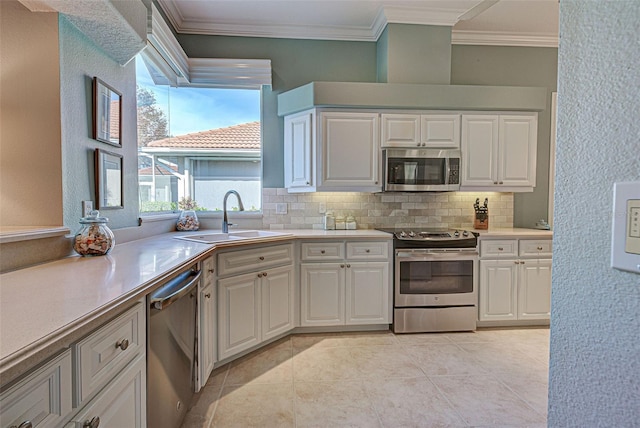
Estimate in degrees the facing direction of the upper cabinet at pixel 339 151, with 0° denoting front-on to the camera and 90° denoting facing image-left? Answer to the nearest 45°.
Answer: approximately 0°

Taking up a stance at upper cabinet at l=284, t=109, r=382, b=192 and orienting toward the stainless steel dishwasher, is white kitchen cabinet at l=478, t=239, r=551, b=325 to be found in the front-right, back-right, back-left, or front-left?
back-left

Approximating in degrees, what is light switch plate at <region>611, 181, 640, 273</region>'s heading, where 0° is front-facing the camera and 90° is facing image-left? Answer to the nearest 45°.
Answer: approximately 45°

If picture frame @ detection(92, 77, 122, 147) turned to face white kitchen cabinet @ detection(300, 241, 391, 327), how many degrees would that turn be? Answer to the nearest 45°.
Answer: approximately 45° to its left

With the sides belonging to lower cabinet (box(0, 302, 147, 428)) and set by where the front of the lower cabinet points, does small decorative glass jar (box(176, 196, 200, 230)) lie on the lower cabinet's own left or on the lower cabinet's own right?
on the lower cabinet's own left

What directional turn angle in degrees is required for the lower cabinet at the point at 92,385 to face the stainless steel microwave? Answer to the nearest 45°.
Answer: approximately 45° to its left

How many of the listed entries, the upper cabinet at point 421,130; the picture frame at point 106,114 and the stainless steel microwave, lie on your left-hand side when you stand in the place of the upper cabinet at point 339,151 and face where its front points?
2

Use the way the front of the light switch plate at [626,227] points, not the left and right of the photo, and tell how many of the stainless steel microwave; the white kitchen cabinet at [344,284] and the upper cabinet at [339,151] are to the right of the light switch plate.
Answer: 3

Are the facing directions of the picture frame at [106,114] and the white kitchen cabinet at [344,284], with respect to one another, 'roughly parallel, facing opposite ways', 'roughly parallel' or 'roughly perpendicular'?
roughly perpendicular

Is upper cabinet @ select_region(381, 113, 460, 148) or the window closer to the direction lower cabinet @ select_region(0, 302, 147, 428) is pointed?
the upper cabinet

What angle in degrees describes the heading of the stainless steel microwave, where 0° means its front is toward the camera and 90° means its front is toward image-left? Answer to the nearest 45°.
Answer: approximately 0°

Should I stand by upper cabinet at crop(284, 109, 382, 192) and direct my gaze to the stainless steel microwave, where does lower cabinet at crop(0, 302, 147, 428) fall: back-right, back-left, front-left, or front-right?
back-right
